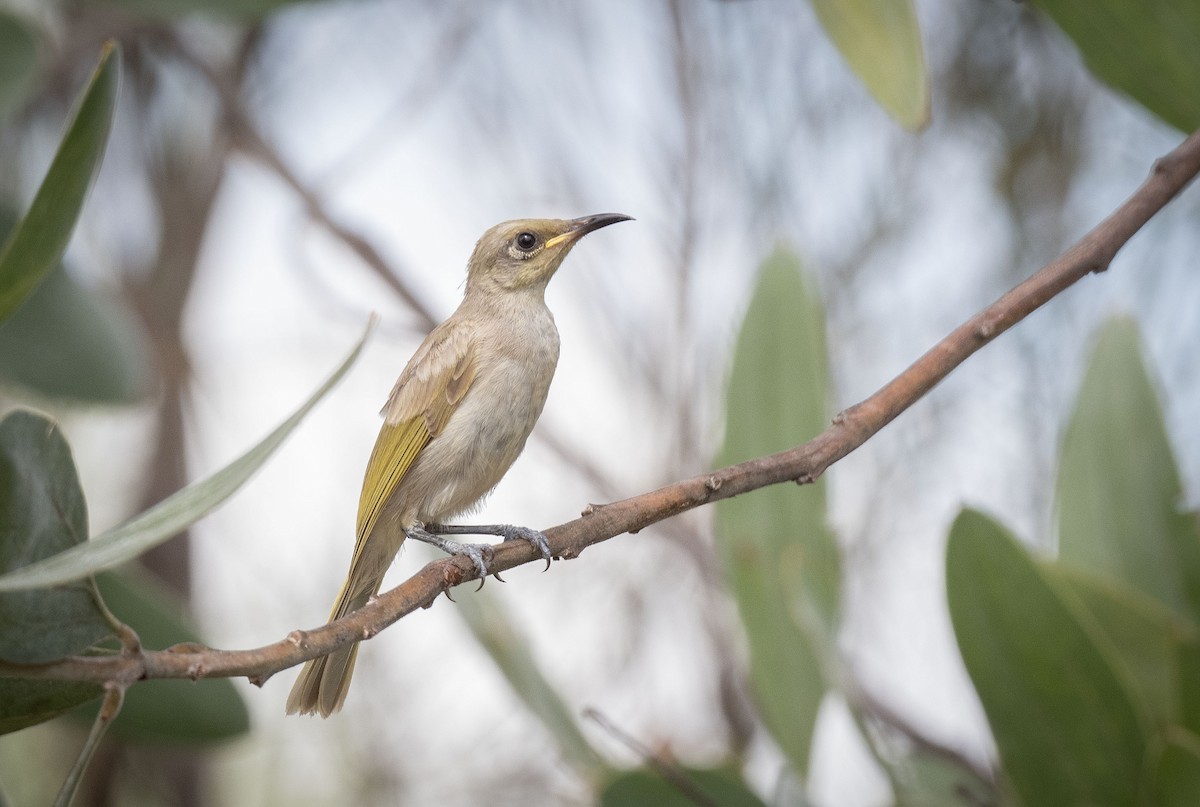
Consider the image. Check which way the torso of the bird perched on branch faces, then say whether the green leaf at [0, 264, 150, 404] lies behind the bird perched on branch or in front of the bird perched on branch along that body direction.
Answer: behind

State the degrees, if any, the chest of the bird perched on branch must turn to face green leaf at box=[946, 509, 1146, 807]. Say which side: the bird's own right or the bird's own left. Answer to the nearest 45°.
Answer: approximately 45° to the bird's own right

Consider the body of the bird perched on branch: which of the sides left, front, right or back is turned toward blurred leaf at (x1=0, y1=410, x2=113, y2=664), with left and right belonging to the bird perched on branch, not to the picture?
back

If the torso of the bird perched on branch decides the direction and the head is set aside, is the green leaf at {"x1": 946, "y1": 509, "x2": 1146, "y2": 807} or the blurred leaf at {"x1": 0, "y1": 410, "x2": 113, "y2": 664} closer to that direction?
the green leaf

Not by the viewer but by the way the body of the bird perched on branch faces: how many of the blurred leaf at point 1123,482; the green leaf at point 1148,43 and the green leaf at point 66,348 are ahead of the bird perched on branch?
2

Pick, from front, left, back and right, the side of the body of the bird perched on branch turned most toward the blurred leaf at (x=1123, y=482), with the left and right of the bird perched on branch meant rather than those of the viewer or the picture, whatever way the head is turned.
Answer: front

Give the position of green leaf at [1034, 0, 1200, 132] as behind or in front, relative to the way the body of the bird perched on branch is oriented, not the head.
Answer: in front

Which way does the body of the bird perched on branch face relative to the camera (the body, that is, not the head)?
to the viewer's right
